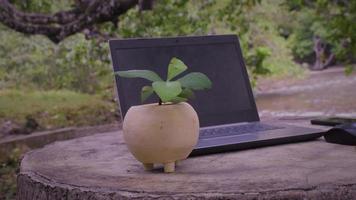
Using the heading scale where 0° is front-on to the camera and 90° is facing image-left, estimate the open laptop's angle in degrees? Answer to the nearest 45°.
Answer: approximately 315°
